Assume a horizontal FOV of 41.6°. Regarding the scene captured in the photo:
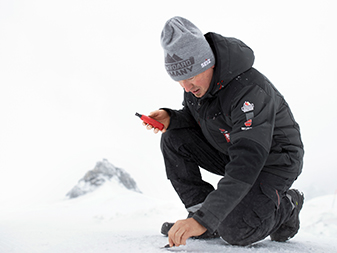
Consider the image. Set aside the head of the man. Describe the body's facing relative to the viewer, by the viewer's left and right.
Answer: facing the viewer and to the left of the viewer

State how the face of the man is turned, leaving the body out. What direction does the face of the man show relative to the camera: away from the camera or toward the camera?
toward the camera
